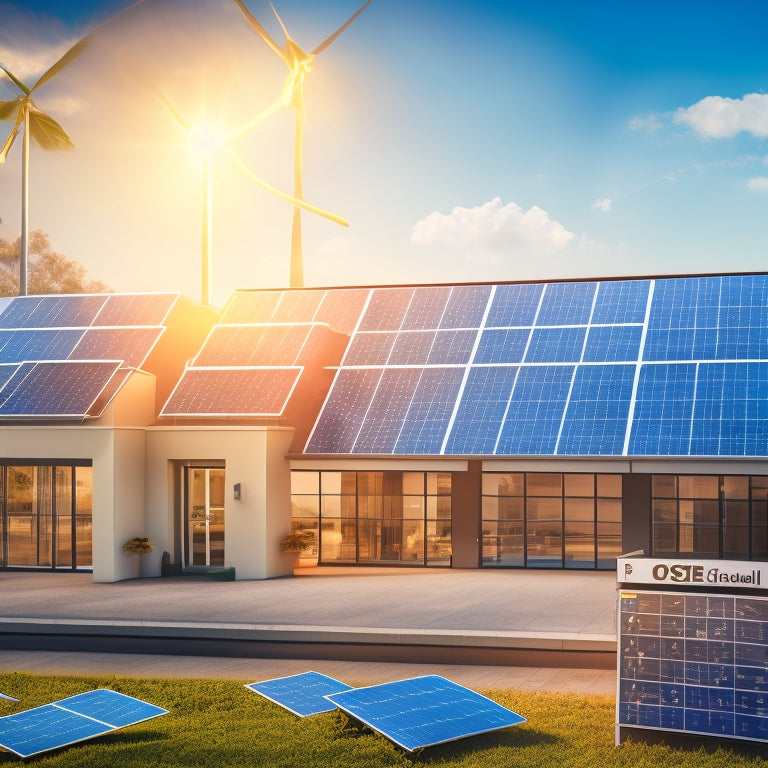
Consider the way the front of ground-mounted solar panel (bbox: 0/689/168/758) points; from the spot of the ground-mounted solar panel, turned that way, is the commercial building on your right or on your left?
on your left

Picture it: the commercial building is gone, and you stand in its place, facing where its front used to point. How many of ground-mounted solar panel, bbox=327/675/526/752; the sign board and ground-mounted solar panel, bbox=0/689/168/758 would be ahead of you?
3

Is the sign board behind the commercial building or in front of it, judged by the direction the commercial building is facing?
in front

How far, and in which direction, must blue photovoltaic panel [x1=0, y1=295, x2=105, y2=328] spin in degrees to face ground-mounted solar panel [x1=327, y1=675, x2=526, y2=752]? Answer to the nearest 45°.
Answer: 0° — it already faces it

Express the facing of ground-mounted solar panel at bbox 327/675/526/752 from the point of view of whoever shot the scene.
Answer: facing the viewer and to the right of the viewer

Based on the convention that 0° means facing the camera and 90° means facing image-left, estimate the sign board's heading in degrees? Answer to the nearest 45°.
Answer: approximately 0°

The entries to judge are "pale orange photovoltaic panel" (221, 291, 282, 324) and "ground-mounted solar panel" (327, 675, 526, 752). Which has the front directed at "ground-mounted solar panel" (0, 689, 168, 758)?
the pale orange photovoltaic panel

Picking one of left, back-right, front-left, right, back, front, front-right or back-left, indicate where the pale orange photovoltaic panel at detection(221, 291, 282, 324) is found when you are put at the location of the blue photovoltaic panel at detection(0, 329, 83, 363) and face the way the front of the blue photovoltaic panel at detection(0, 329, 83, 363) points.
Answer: left

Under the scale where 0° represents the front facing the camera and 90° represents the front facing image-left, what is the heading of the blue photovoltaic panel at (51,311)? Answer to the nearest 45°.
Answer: approximately 0°

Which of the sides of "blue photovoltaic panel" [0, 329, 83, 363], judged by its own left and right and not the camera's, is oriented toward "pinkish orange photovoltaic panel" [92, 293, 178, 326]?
left
